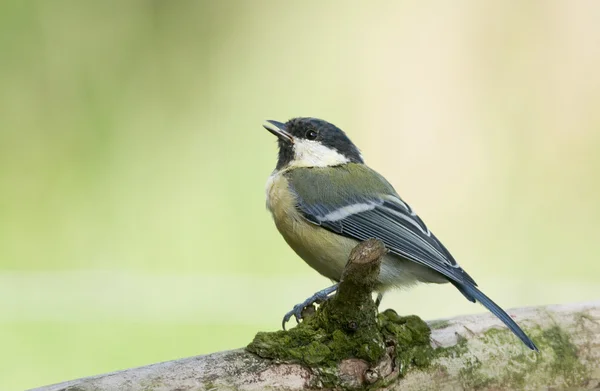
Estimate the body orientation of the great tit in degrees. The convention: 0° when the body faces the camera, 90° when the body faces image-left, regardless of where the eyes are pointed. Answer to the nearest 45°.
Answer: approximately 90°
